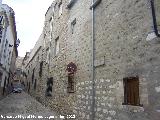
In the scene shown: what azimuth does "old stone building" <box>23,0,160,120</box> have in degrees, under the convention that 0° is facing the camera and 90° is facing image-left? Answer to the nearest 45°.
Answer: approximately 45°
